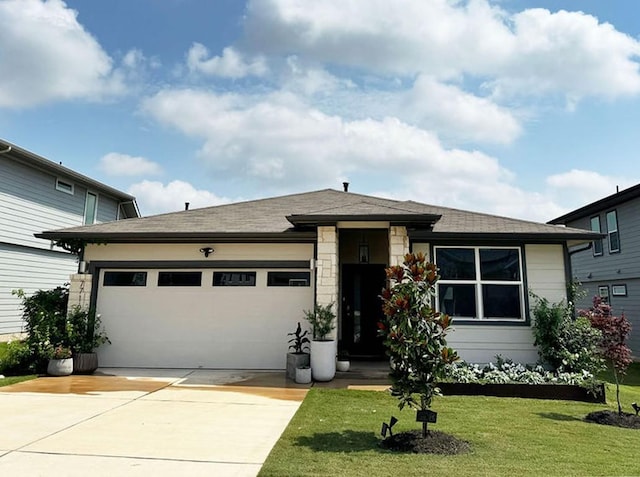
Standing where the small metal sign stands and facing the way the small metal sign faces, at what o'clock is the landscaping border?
The landscaping border is roughly at 7 o'clock from the small metal sign.

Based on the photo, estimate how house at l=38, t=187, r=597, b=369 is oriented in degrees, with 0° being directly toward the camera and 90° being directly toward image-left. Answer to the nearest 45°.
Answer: approximately 0°

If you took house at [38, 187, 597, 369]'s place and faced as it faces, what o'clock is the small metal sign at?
The small metal sign is roughly at 11 o'clock from the house.

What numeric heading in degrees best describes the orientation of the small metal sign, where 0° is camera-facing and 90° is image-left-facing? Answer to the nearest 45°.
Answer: approximately 0°

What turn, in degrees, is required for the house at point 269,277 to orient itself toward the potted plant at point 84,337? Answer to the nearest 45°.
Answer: approximately 90° to its right

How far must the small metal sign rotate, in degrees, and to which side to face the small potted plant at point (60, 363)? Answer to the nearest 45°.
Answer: approximately 90° to its right

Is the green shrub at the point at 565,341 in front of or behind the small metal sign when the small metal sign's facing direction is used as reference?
behind

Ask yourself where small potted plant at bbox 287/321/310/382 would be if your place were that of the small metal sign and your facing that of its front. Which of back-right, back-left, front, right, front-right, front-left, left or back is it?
back-right

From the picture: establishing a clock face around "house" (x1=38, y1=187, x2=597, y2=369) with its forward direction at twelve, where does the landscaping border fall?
The landscaping border is roughly at 10 o'clock from the house.

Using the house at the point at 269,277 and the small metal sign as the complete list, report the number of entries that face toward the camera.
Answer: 2

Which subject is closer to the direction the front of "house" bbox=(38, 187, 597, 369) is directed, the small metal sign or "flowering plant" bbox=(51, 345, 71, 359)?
the small metal sign
